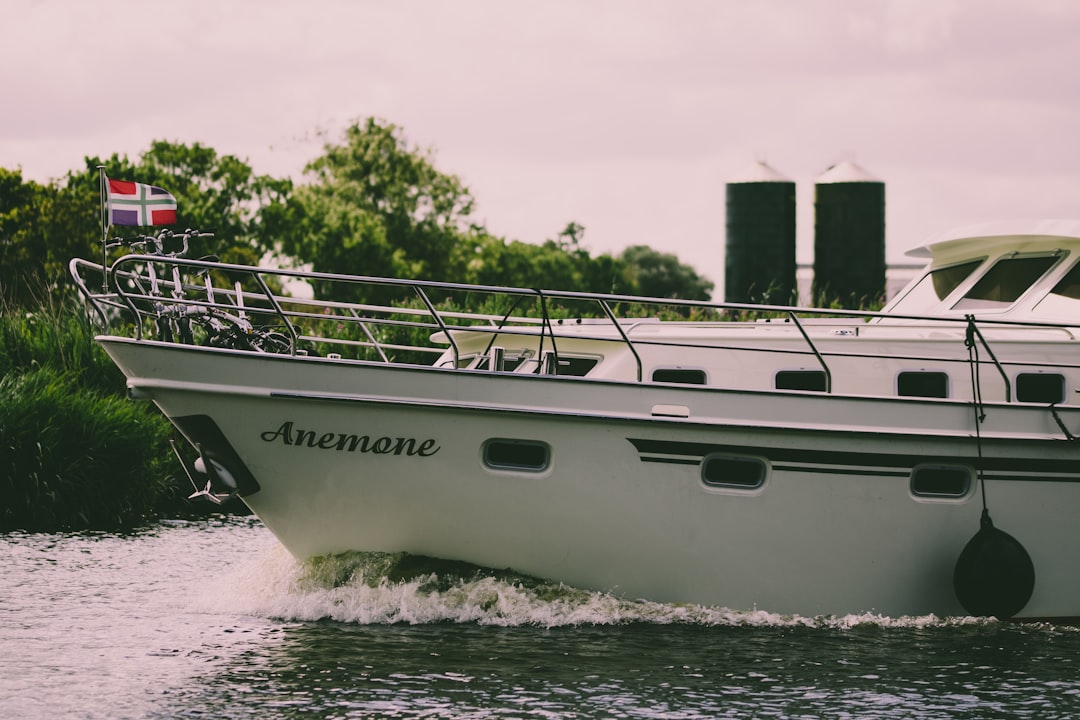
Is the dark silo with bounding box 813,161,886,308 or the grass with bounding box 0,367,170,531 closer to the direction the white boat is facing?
the grass

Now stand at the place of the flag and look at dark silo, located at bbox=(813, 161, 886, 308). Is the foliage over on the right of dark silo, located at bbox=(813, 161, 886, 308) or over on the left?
left

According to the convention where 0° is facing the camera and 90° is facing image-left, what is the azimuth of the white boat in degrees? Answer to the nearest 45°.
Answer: approximately 90°

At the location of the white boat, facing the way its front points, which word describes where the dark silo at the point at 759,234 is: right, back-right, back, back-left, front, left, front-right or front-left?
right

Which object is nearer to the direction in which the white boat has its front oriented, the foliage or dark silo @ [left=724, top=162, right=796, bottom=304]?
the foliage

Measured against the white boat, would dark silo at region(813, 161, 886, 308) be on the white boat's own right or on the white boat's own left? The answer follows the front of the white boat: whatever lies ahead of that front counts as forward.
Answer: on the white boat's own right

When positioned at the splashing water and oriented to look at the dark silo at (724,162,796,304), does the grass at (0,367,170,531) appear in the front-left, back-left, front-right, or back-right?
front-left

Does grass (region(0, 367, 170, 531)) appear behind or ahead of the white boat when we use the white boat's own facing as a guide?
ahead

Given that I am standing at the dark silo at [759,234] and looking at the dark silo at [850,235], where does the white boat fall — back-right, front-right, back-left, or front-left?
back-right

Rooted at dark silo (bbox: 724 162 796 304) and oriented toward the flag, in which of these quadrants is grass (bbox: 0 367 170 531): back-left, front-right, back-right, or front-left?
front-right

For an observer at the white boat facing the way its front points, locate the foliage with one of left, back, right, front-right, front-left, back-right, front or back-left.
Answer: front-right
